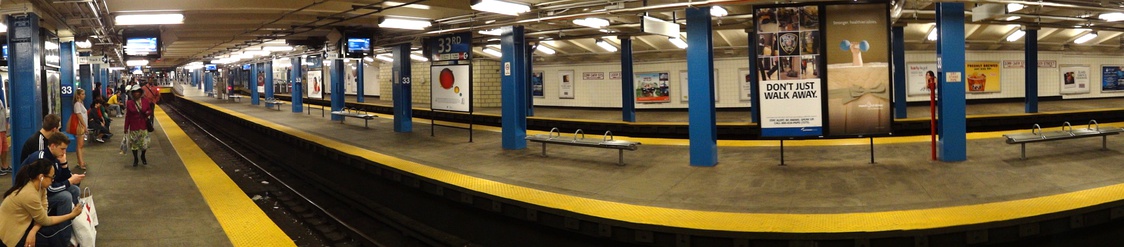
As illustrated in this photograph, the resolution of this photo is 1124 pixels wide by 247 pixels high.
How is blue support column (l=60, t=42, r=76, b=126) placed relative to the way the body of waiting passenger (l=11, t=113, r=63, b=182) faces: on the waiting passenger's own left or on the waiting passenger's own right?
on the waiting passenger's own left

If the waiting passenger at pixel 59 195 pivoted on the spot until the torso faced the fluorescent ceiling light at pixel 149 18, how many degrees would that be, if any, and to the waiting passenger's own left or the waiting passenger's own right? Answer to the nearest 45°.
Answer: approximately 90° to the waiting passenger's own left

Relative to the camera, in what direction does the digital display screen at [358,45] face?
facing the viewer

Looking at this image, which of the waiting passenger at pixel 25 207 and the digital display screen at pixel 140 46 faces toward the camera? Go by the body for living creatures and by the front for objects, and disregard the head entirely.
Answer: the digital display screen

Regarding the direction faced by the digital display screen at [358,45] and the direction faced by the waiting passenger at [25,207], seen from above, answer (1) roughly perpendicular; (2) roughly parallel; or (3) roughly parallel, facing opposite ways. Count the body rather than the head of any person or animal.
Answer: roughly perpendicular

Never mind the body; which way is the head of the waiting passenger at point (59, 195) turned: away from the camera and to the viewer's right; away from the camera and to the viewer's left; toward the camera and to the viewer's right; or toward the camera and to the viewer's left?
toward the camera and to the viewer's right

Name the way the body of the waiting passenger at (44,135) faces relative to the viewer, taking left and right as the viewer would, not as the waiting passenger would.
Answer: facing to the right of the viewer

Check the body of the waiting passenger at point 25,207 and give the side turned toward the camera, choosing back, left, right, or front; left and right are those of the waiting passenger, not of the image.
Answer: right

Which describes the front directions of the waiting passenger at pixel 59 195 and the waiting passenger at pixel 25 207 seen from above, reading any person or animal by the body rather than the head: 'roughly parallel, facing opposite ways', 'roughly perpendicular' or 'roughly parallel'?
roughly parallel
